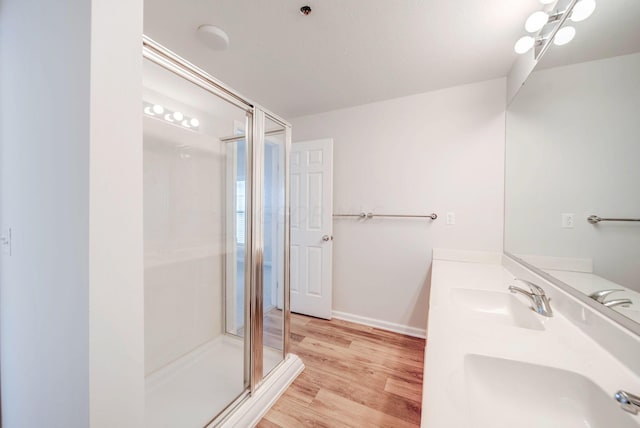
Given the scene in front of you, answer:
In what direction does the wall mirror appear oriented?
to the viewer's left

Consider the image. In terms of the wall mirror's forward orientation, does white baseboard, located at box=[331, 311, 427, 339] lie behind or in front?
in front

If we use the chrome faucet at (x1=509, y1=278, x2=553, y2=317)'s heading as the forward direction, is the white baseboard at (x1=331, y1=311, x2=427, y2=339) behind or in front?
in front

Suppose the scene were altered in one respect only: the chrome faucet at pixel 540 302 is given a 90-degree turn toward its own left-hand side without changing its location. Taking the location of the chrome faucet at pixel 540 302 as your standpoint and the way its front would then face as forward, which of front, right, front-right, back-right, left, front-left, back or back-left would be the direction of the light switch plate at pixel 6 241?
front-right

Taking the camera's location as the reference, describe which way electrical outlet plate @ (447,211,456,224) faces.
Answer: facing the viewer

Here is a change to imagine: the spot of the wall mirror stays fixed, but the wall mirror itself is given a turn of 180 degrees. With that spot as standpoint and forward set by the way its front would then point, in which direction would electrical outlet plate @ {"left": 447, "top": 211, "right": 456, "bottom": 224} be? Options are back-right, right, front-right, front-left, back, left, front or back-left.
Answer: back-left

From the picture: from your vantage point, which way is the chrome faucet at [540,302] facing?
to the viewer's left

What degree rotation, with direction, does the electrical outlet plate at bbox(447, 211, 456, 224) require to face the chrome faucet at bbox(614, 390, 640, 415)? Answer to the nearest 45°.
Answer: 0° — it already faces it

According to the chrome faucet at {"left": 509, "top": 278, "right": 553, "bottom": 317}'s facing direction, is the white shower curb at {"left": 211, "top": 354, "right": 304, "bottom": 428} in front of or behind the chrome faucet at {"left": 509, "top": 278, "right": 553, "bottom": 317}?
in front

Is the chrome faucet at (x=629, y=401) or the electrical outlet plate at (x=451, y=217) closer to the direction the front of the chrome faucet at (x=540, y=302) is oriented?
the electrical outlet plate

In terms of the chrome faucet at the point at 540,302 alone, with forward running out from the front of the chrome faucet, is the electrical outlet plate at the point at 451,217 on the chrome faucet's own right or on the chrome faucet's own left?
on the chrome faucet's own right
